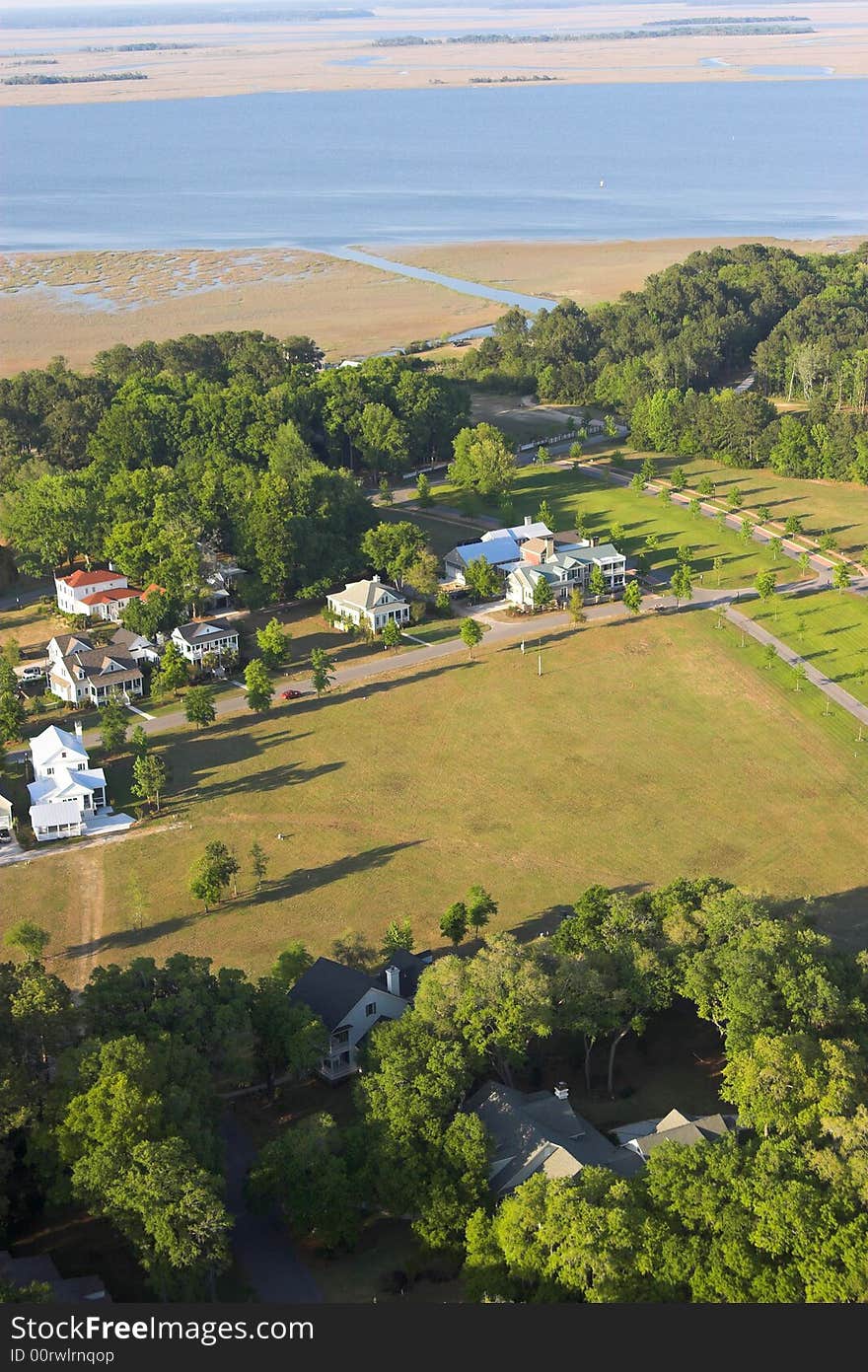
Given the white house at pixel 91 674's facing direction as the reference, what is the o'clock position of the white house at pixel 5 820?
the white house at pixel 5 820 is roughly at 2 o'clock from the white house at pixel 91 674.

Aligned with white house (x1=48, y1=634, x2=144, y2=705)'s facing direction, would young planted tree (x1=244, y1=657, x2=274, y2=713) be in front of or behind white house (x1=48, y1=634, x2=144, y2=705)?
in front

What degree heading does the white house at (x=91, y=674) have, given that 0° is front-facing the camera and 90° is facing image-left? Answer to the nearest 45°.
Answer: approximately 315°

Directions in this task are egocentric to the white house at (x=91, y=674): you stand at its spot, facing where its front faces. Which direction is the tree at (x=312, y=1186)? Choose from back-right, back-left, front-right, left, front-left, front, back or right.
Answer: front-right

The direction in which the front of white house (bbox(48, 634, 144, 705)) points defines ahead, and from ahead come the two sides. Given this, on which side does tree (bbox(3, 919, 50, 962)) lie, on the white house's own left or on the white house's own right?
on the white house's own right

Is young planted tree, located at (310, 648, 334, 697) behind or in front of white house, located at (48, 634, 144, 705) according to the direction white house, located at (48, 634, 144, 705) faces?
in front
